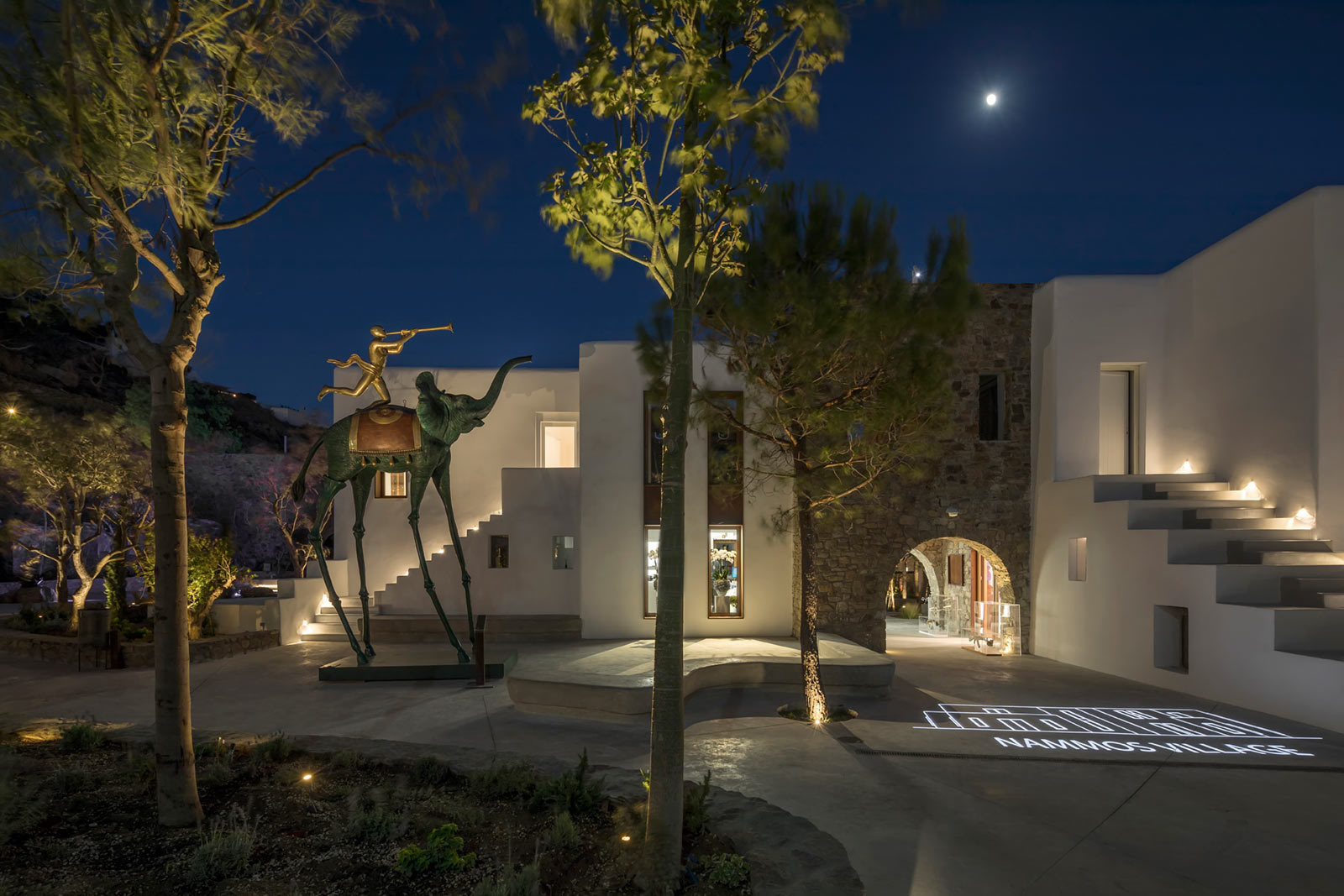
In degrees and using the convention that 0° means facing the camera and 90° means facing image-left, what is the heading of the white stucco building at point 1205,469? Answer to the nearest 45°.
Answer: approximately 45°

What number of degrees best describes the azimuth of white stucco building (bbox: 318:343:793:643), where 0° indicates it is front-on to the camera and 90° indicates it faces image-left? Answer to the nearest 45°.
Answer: approximately 0°

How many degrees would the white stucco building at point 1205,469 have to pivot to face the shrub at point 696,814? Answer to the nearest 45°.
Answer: approximately 45° to its left

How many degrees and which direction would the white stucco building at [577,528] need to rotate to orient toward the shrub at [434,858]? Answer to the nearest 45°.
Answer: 0° — it already faces it

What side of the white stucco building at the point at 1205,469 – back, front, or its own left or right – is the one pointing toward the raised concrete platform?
front

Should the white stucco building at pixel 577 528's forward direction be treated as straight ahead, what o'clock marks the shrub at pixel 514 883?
The shrub is roughly at 12 o'clock from the white stucco building.

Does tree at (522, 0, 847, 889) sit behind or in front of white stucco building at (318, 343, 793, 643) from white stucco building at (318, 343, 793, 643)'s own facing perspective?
in front

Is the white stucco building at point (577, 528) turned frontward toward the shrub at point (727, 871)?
yes

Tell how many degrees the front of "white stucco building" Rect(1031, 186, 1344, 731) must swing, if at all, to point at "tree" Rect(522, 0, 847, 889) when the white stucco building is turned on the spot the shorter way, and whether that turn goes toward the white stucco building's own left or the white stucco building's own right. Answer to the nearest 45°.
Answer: approximately 45° to the white stucco building's own left

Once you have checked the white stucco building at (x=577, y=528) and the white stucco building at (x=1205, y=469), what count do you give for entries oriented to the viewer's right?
0

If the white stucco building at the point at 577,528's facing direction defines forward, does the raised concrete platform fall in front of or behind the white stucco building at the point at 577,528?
in front
